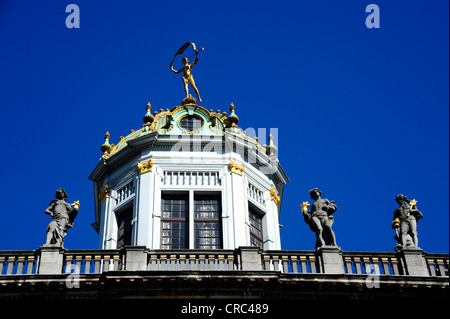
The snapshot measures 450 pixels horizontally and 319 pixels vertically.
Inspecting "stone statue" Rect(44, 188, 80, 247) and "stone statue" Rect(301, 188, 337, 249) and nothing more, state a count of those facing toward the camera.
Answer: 2

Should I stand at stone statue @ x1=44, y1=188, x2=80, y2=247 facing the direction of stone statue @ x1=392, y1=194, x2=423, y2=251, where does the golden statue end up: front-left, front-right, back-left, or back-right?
front-left

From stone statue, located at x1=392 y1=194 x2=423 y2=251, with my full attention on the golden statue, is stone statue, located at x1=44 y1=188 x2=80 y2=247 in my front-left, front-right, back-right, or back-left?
front-left

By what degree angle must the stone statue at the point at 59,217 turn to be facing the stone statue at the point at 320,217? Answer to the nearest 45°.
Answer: approximately 90° to its left

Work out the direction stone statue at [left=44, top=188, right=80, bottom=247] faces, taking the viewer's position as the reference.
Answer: facing the viewer

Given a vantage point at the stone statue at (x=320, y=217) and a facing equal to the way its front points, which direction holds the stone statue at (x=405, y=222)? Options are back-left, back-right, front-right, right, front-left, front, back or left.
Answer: left

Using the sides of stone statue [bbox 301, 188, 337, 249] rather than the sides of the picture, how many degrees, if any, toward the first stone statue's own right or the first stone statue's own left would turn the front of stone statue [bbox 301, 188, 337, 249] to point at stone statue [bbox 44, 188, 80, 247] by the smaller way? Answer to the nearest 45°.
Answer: approximately 90° to the first stone statue's own right

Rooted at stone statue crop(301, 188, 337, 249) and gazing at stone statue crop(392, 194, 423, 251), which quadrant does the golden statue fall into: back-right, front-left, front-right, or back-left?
back-left

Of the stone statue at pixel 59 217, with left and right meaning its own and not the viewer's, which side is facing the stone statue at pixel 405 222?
left

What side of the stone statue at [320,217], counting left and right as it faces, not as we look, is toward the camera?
front
